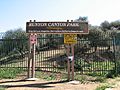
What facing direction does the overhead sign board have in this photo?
toward the camera

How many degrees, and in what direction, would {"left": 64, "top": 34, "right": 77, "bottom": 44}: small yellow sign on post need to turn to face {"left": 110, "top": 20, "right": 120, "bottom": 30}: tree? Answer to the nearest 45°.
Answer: approximately 180°

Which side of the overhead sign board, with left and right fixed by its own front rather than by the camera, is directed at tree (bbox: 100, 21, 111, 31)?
back

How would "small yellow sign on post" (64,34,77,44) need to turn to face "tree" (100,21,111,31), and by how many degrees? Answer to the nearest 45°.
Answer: approximately 180°
